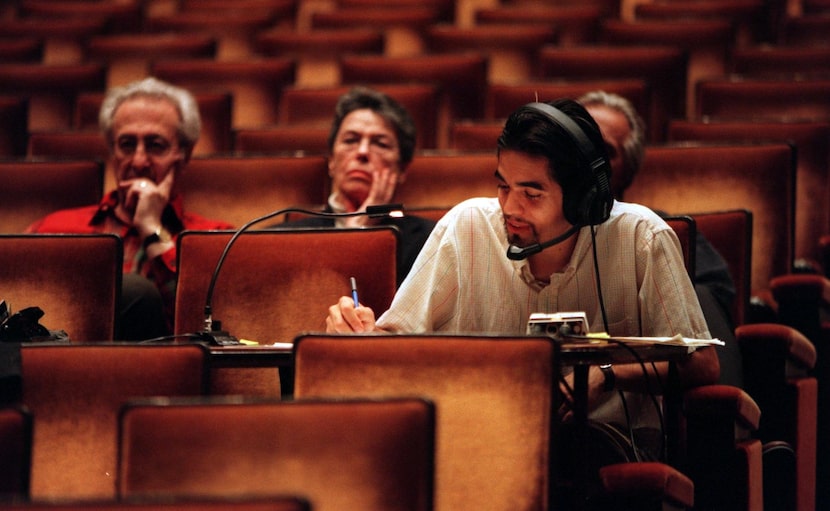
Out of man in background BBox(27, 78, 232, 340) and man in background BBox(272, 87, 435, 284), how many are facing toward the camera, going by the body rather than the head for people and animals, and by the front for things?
2

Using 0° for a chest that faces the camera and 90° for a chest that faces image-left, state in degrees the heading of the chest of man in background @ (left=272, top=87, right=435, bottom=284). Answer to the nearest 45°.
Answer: approximately 0°

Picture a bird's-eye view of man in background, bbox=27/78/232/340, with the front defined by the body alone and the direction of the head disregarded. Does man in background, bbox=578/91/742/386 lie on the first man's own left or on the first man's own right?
on the first man's own left
